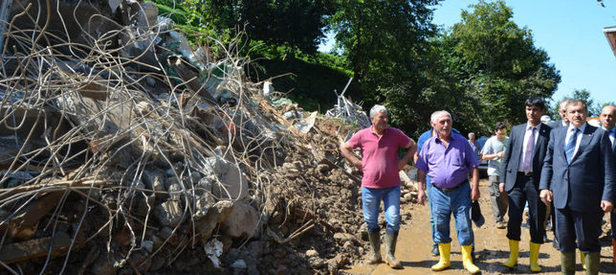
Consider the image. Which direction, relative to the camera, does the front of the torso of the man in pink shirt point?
toward the camera

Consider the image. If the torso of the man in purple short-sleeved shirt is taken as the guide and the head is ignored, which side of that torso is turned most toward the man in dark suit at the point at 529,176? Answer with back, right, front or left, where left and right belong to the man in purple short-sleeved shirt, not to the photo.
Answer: left

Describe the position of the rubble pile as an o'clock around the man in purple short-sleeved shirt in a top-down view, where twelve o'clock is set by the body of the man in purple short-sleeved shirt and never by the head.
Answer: The rubble pile is roughly at 2 o'clock from the man in purple short-sleeved shirt.

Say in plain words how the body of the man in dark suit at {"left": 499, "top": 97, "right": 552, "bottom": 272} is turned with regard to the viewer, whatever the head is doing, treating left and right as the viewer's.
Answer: facing the viewer

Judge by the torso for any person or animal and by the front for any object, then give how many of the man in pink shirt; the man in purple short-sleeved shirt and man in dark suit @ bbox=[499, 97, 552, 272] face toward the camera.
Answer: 3

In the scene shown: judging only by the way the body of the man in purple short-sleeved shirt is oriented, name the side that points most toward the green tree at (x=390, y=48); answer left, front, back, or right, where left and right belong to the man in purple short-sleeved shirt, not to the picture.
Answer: back

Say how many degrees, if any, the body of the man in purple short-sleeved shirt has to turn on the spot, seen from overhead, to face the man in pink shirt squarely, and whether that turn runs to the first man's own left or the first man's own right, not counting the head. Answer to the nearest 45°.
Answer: approximately 90° to the first man's own right
